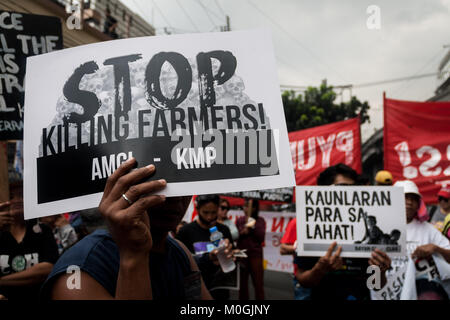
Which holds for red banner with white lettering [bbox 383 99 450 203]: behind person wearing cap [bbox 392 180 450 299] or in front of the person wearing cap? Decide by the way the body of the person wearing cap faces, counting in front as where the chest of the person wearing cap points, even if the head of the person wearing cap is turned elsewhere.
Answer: behind

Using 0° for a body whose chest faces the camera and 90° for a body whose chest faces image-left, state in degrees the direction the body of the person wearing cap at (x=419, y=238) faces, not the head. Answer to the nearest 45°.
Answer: approximately 45°

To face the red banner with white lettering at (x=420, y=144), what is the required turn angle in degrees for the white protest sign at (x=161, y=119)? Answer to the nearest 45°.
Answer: approximately 135° to its left

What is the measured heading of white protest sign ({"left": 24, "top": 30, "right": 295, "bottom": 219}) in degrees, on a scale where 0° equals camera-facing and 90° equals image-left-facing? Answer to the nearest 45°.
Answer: approximately 0°

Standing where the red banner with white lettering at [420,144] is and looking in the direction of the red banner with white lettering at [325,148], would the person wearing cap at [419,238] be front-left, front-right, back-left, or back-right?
back-left
